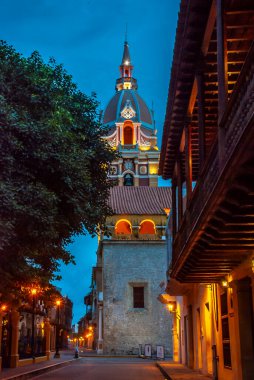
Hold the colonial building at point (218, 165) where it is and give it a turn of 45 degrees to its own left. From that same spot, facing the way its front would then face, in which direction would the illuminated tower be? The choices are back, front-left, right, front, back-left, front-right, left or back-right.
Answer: back-right

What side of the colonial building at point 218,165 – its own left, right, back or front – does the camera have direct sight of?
left

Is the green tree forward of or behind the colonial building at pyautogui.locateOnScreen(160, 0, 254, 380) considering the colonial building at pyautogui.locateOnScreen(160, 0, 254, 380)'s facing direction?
forward

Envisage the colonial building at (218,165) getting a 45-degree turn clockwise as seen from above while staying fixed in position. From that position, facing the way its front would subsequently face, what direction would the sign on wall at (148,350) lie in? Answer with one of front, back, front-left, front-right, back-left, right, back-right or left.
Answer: front-right
